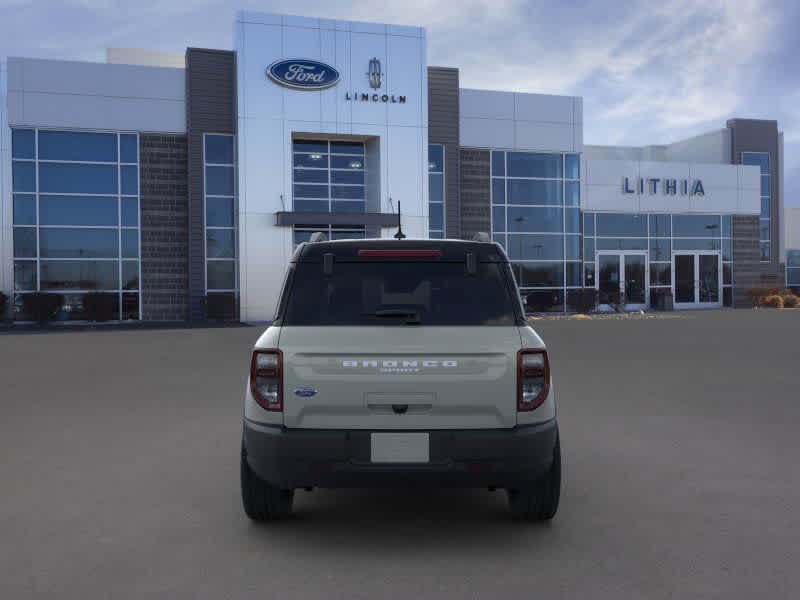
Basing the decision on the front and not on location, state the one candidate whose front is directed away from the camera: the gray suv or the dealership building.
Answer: the gray suv

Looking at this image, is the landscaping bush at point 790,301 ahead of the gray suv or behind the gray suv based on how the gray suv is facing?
ahead

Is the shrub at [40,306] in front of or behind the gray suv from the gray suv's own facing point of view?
in front

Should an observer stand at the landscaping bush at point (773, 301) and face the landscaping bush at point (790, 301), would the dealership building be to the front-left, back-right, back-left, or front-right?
back-left

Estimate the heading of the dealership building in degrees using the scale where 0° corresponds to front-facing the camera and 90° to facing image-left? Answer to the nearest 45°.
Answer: approximately 0°

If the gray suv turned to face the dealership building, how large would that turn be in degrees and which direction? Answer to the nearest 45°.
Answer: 0° — it already faces it

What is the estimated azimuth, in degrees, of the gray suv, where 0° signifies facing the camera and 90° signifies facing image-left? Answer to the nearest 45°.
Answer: approximately 180°

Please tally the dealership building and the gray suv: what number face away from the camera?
1

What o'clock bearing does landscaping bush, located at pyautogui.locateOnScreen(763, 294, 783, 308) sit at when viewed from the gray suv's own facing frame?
The landscaping bush is roughly at 1 o'clock from the gray suv.

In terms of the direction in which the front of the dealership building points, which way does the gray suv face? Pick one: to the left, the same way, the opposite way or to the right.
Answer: the opposite way

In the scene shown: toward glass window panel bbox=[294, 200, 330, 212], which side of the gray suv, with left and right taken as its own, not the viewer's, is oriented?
front
